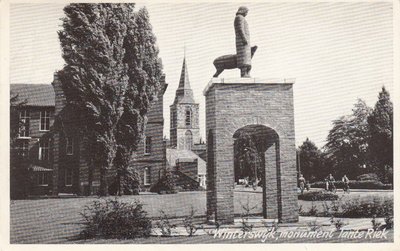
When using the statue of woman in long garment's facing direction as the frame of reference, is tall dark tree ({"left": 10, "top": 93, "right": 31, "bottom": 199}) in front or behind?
behind

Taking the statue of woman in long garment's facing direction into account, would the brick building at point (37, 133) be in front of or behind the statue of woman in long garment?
behind

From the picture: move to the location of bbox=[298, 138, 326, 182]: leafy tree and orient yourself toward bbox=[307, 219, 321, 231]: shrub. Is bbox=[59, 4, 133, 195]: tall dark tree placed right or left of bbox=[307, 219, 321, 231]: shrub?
right

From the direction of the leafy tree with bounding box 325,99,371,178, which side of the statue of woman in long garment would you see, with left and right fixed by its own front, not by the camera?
left

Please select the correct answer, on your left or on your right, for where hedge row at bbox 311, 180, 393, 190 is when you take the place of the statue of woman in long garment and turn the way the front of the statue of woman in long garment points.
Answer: on your left

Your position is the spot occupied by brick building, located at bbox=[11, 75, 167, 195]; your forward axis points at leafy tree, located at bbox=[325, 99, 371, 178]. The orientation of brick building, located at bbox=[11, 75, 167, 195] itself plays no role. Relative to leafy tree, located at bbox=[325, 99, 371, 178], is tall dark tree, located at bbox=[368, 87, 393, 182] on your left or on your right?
right

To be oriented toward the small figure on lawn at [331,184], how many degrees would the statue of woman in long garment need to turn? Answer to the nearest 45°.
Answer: approximately 90° to its left
